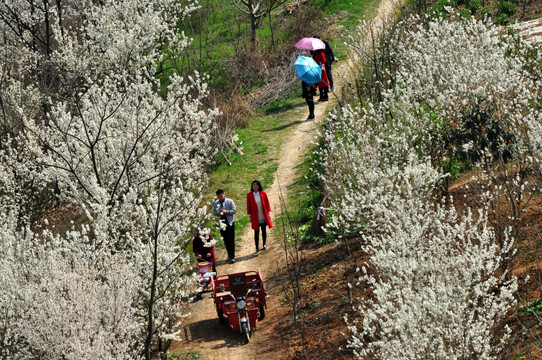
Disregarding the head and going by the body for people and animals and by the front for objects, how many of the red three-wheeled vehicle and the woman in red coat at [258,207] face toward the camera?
2

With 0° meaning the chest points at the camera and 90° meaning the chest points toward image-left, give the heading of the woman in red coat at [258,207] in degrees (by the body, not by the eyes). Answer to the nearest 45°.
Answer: approximately 0°

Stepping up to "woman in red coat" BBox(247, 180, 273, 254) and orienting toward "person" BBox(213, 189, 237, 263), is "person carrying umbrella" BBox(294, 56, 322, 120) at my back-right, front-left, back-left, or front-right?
back-right

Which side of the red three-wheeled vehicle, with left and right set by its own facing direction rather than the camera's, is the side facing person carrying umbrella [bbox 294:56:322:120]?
back

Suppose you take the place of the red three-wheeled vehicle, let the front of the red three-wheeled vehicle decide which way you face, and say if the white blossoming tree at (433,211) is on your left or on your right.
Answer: on your left

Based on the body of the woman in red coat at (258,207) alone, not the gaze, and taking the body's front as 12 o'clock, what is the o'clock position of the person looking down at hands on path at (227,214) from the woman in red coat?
The person looking down at hands on path is roughly at 2 o'clock from the woman in red coat.

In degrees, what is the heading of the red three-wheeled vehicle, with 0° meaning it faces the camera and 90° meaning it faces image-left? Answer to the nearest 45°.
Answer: approximately 0°

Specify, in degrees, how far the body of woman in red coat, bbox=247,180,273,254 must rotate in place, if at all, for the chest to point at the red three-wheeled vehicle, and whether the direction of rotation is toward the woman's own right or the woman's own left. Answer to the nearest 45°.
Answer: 0° — they already face it

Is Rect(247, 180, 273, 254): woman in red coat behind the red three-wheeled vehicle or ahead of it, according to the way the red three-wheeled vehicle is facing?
behind

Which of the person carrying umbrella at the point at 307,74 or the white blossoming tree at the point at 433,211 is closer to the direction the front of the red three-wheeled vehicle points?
the white blossoming tree
